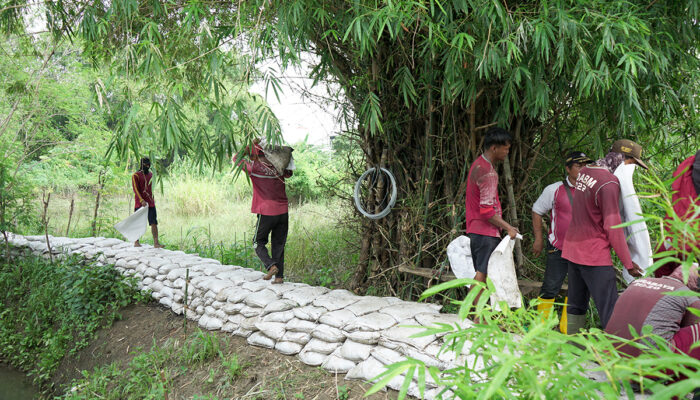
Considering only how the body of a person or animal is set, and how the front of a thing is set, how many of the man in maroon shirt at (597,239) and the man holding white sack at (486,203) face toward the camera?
0

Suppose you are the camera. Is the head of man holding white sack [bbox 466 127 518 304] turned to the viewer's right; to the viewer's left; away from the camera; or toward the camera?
to the viewer's right

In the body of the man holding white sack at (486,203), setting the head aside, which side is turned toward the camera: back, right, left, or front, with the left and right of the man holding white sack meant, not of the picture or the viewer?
right

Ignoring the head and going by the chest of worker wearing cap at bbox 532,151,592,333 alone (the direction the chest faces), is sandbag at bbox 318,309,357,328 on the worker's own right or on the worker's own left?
on the worker's own right

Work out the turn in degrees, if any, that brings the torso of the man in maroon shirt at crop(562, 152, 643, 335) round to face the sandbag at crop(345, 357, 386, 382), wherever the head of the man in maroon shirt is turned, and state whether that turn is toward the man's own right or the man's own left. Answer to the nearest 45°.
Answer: approximately 135° to the man's own left

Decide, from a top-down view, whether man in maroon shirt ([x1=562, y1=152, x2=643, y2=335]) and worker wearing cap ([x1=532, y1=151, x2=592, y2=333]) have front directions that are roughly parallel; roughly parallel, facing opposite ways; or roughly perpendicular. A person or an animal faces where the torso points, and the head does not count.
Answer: roughly perpendicular

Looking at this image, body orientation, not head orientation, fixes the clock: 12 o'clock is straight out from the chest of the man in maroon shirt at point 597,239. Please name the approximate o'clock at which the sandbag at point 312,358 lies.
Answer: The sandbag is roughly at 7 o'clock from the man in maroon shirt.

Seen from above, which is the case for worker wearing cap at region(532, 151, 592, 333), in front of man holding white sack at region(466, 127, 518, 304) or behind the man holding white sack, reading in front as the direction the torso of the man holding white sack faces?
in front

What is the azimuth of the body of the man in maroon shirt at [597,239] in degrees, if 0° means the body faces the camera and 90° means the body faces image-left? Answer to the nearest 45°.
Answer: approximately 225°

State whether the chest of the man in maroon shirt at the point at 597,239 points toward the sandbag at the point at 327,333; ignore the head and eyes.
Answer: no

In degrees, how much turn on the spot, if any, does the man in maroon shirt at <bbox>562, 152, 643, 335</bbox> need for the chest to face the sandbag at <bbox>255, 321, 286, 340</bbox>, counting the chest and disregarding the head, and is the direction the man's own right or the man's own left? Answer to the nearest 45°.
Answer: approximately 135° to the man's own left

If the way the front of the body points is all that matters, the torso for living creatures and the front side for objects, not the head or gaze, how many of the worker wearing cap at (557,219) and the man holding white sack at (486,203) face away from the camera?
0
